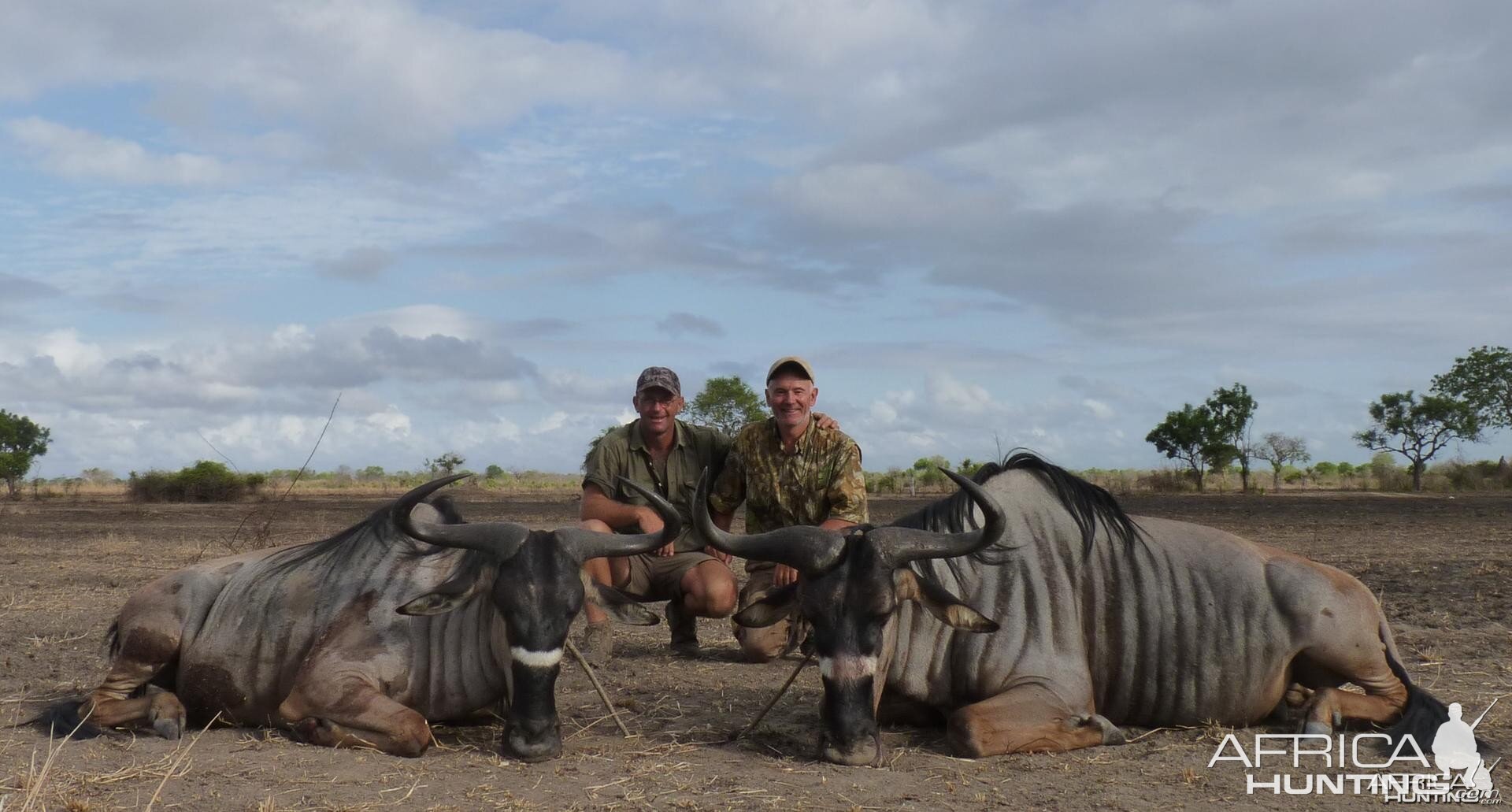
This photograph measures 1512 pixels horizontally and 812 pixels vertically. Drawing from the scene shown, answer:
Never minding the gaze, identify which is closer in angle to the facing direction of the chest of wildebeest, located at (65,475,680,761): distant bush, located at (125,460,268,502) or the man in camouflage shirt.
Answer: the man in camouflage shirt

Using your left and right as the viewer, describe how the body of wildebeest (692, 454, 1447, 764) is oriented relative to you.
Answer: facing the viewer and to the left of the viewer

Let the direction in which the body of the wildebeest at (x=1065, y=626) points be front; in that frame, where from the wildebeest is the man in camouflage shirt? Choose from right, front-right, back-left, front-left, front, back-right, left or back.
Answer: right

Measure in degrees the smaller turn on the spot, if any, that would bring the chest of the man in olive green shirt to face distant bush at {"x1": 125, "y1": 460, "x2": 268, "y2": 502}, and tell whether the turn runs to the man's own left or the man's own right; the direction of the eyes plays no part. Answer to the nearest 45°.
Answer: approximately 135° to the man's own right

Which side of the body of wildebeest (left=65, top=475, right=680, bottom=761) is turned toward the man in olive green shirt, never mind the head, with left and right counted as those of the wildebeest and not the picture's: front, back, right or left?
left

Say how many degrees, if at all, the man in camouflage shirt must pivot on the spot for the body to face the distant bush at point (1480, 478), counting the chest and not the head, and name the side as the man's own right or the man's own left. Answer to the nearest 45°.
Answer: approximately 135° to the man's own left

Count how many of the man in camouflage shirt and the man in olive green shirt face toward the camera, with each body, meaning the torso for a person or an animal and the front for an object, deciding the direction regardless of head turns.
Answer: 2

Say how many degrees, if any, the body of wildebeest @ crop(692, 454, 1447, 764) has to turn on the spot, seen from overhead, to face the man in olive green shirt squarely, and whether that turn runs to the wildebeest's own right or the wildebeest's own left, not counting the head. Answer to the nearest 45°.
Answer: approximately 90° to the wildebeest's own right

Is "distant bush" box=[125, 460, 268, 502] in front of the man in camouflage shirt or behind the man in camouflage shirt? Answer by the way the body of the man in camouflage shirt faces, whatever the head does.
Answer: behind

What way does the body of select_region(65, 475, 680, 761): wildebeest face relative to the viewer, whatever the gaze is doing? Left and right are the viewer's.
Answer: facing the viewer and to the right of the viewer

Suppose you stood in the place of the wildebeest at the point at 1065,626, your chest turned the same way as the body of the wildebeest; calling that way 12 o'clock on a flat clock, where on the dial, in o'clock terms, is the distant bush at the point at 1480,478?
The distant bush is roughly at 5 o'clock from the wildebeest.

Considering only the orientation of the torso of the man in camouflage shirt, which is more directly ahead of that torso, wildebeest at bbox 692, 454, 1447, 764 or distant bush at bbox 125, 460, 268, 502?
the wildebeest

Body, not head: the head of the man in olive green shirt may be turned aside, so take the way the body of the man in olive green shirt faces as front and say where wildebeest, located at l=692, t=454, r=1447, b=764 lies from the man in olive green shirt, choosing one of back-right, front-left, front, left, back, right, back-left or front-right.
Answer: front-left

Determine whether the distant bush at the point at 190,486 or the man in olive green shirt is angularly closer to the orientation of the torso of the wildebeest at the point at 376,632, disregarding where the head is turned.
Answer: the man in olive green shirt
